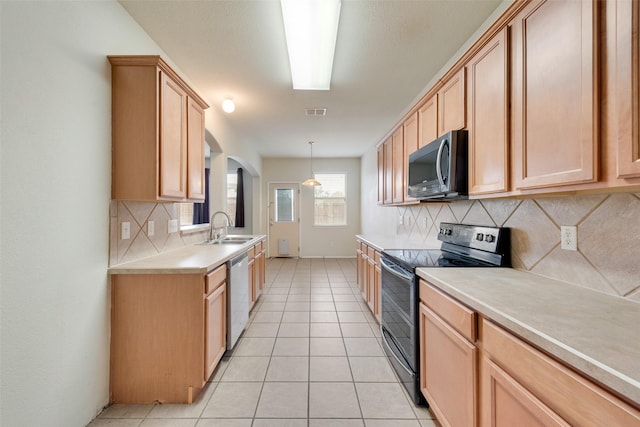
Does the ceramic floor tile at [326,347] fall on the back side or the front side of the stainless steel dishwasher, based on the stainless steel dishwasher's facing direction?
on the front side

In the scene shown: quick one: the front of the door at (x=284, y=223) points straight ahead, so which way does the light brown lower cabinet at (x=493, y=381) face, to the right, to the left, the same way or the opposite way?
to the right

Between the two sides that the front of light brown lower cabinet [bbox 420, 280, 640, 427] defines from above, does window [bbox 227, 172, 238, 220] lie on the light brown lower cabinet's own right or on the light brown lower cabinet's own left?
on the light brown lower cabinet's own right

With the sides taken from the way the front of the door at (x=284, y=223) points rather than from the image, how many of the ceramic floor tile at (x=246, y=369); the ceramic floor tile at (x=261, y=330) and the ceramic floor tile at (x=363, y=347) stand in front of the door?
3

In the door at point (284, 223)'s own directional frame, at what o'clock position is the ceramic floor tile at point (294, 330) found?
The ceramic floor tile is roughly at 12 o'clock from the door.

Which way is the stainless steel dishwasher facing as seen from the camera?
to the viewer's right

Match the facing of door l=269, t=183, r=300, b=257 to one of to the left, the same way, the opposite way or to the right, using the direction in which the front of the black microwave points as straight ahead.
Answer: to the left

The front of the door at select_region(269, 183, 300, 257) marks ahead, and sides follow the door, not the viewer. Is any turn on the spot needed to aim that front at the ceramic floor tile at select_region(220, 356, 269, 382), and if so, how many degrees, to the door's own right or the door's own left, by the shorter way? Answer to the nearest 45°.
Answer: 0° — it already faces it

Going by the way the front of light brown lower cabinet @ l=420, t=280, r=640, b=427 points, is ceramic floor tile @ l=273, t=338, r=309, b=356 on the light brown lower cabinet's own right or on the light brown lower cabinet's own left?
on the light brown lower cabinet's own right

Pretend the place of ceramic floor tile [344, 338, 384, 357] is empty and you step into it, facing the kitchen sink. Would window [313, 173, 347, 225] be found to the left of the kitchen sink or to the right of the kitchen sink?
right

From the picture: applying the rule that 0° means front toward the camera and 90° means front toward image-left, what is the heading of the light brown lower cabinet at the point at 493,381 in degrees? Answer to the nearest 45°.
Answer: approximately 45°

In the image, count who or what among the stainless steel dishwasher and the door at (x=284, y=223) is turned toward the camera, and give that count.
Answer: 1

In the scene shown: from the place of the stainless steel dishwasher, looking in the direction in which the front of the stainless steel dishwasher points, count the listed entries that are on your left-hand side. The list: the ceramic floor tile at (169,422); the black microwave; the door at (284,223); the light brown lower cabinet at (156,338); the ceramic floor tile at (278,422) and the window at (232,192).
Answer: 2
